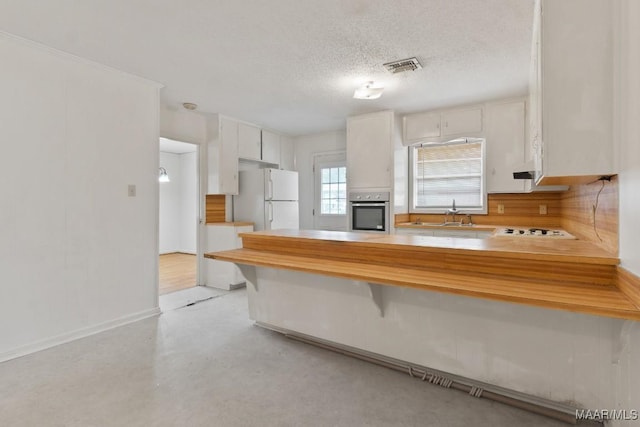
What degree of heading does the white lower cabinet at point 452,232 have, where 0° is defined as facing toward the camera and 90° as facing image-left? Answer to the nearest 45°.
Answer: approximately 0°

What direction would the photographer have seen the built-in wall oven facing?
facing the viewer

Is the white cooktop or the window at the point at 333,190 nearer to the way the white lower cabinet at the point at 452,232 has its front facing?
the white cooktop

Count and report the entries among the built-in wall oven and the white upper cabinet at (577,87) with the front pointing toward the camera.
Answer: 1

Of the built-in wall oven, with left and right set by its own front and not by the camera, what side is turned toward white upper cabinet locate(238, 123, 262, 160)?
right

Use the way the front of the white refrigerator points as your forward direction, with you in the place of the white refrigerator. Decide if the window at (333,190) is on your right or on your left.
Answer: on your left

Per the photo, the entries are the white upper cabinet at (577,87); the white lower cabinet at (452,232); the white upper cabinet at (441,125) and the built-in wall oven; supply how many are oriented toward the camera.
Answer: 3

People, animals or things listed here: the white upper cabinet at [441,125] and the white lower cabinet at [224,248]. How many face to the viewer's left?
0

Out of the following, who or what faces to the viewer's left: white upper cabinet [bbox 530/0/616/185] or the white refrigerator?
the white upper cabinet

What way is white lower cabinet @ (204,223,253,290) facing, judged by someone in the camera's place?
facing the viewer and to the right of the viewer

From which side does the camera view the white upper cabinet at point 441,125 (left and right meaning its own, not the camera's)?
front

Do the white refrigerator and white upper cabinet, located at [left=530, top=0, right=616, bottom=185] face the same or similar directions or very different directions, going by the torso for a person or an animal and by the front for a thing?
very different directions

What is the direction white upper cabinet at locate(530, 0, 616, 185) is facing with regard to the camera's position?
facing to the left of the viewer
